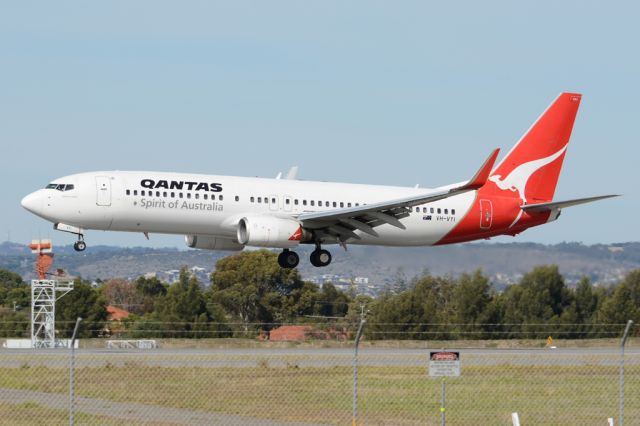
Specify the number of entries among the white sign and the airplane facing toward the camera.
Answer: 1

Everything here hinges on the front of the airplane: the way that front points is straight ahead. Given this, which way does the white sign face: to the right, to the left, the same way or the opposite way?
to the left

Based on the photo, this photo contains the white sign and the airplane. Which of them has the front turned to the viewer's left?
the airplane

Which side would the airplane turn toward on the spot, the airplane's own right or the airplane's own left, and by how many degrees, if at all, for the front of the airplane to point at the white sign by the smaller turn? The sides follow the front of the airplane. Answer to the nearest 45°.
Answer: approximately 90° to the airplane's own left

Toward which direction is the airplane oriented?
to the viewer's left

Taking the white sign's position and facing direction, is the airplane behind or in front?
behind

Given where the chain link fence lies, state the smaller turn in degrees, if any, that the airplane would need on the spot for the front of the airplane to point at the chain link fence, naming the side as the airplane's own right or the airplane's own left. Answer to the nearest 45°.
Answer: approximately 90° to the airplane's own left

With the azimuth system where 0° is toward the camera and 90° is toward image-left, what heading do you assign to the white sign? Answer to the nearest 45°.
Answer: approximately 0°
